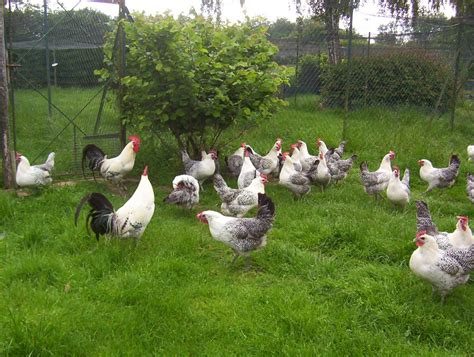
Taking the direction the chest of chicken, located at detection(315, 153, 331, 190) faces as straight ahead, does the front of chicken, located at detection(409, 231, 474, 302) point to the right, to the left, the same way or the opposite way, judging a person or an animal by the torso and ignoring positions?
to the right

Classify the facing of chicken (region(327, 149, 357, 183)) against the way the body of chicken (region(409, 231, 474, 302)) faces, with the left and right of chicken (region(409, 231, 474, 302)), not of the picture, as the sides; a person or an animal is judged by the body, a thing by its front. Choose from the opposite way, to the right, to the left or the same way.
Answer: the same way

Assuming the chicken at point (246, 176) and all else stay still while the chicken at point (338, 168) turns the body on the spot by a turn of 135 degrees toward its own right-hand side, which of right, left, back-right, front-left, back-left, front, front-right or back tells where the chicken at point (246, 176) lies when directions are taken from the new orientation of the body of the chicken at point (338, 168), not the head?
back

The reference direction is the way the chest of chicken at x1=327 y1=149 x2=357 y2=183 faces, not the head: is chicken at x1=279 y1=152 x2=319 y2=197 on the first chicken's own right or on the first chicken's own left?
on the first chicken's own left

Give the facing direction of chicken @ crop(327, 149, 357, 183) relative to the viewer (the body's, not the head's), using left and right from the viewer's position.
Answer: facing to the left of the viewer

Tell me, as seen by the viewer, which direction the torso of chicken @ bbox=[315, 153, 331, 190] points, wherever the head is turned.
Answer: toward the camera

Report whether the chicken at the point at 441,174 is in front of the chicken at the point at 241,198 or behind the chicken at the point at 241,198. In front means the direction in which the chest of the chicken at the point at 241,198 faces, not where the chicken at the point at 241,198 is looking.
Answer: in front

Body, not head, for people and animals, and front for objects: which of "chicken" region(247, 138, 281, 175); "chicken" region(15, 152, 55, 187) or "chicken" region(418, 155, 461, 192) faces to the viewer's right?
"chicken" region(247, 138, 281, 175)

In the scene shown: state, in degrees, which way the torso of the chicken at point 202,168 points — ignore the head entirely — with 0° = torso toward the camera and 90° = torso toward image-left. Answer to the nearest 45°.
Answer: approximately 270°

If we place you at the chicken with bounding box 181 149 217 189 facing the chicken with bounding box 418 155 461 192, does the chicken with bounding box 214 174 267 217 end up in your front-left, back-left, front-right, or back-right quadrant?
front-right

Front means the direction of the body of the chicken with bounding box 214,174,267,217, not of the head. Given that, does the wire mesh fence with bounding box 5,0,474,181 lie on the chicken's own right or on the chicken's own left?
on the chicken's own left

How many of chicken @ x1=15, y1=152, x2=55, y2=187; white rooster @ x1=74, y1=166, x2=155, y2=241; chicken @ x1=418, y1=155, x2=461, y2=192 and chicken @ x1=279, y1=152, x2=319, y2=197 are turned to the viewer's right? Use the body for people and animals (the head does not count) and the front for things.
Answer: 1

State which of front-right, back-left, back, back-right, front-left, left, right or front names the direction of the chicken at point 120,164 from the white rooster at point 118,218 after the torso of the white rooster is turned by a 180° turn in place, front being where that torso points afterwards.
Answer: right
